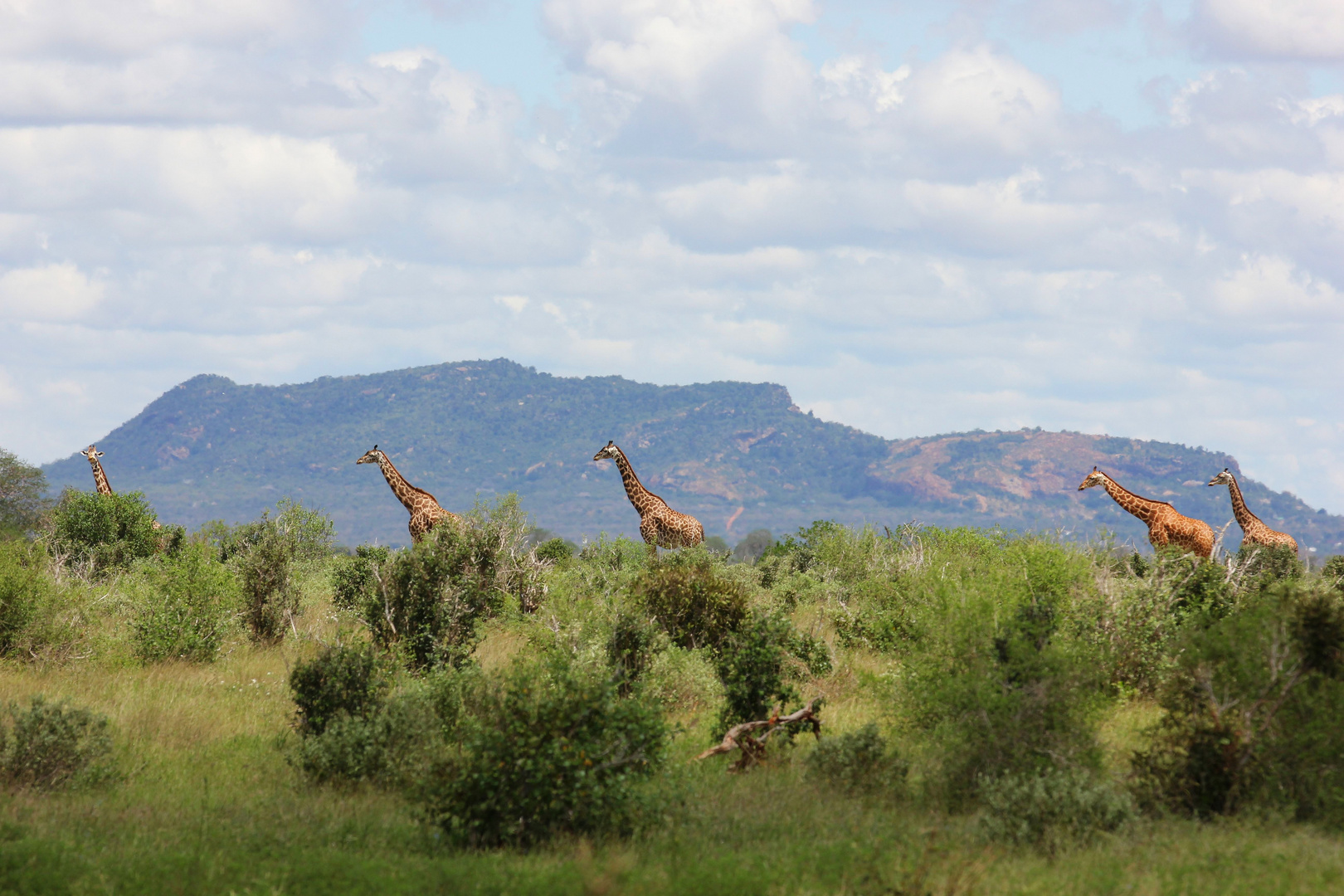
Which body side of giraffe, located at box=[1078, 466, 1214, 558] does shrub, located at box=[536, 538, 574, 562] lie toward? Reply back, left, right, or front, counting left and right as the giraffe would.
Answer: front

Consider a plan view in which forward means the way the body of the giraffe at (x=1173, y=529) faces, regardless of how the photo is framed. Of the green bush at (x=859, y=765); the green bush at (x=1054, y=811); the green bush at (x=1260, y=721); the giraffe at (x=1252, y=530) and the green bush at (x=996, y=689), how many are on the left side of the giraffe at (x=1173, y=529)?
4

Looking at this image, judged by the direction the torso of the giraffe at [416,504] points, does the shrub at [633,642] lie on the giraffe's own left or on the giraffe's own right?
on the giraffe's own left

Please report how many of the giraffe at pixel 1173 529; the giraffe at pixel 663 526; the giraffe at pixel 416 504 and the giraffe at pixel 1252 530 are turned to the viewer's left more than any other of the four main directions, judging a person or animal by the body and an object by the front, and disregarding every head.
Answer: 4

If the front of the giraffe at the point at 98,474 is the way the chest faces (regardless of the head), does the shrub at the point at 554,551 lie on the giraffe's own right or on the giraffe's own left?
on the giraffe's own left

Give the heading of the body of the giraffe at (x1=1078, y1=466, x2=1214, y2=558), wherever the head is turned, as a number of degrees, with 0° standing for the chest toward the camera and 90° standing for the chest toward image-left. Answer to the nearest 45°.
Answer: approximately 90°

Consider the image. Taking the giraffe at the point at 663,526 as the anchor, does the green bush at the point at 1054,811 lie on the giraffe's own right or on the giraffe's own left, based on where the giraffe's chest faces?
on the giraffe's own left

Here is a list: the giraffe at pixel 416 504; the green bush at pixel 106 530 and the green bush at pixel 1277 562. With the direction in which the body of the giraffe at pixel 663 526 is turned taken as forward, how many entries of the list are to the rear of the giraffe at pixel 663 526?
1

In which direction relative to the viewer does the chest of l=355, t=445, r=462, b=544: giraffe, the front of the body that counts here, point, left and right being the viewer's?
facing to the left of the viewer

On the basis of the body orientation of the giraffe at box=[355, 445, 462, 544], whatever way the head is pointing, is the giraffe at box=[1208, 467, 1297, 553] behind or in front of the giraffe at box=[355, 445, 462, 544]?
behind

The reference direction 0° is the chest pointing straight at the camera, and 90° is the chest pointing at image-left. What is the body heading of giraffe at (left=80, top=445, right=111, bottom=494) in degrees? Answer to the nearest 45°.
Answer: approximately 45°

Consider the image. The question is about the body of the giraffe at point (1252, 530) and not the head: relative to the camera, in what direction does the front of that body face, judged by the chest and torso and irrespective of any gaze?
to the viewer's left

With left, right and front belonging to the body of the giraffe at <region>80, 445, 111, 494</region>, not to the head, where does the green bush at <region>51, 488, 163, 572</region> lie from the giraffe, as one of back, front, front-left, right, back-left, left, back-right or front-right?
front-left

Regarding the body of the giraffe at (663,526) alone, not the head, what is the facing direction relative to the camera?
to the viewer's left

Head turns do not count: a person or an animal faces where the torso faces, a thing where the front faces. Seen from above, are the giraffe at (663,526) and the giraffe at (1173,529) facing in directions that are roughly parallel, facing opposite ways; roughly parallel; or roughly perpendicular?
roughly parallel
